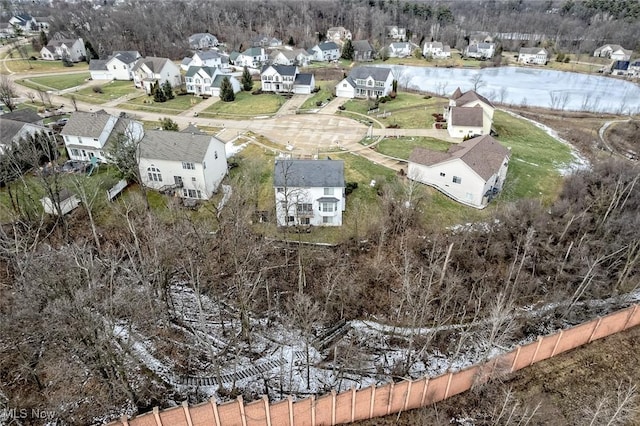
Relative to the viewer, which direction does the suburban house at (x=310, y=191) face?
away from the camera

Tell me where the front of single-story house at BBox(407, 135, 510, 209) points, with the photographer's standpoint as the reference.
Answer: facing away from the viewer and to the left of the viewer

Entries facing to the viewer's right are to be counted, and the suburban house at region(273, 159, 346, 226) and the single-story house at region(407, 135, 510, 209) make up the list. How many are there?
0

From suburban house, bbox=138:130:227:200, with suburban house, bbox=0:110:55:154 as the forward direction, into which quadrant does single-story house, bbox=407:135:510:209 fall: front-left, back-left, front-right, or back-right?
back-right

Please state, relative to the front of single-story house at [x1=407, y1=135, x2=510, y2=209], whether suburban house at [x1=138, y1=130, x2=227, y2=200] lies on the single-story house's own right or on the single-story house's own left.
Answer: on the single-story house's own left

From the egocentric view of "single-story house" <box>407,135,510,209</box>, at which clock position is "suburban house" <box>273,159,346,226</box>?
The suburban house is roughly at 9 o'clock from the single-story house.

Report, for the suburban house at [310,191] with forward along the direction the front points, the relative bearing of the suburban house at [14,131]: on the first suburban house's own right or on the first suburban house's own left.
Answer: on the first suburban house's own left

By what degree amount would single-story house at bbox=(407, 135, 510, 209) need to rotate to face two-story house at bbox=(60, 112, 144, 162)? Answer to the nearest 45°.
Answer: approximately 45° to its left

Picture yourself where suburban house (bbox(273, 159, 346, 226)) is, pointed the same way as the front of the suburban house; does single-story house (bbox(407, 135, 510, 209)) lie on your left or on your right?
on your right

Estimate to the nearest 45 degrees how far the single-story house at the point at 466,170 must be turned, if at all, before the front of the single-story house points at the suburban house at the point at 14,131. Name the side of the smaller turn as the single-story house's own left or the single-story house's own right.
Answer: approximately 45° to the single-story house's own left

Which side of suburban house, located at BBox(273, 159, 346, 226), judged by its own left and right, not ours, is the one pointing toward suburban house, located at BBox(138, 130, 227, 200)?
left

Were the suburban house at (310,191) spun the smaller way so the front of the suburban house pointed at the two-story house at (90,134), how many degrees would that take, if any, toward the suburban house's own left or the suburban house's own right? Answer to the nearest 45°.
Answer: approximately 45° to the suburban house's own left
